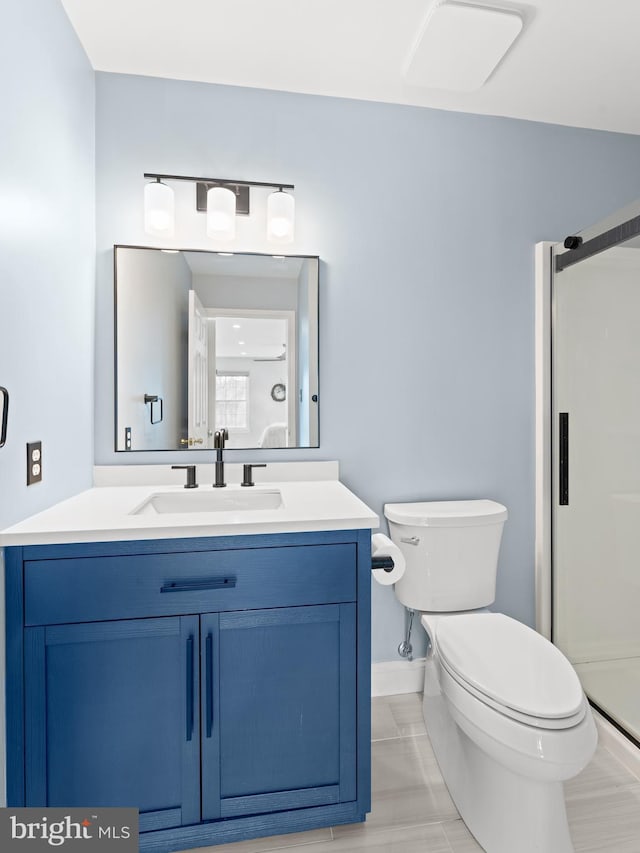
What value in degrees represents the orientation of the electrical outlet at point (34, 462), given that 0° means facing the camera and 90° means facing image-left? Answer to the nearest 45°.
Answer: approximately 315°

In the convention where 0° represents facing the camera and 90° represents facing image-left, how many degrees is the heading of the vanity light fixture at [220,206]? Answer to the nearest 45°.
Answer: approximately 0°

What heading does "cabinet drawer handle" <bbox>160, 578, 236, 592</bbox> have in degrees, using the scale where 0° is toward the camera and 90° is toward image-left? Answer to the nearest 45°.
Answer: approximately 0°

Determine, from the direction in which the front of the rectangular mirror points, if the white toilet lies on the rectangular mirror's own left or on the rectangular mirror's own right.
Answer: on the rectangular mirror's own left

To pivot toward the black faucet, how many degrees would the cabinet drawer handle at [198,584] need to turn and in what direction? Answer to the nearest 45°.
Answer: approximately 180°
